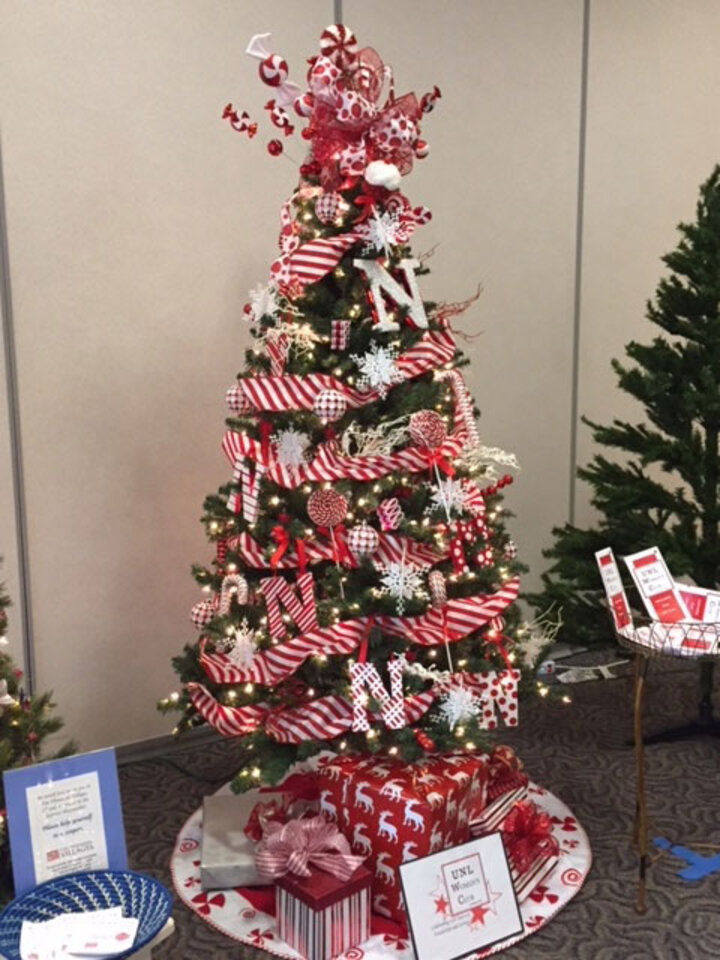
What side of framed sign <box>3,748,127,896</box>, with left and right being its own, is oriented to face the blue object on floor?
left

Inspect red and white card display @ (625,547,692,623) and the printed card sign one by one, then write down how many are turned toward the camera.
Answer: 2

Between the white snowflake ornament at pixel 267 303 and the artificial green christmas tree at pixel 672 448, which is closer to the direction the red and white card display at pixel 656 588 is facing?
the white snowflake ornament

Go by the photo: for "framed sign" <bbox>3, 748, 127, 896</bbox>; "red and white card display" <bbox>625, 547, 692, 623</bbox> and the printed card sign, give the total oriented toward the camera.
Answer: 3

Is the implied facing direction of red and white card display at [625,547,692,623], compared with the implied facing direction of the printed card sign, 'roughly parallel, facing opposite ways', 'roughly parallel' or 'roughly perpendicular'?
roughly parallel

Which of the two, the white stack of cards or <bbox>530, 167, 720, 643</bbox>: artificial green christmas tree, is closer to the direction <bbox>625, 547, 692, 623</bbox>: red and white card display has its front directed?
the white stack of cards

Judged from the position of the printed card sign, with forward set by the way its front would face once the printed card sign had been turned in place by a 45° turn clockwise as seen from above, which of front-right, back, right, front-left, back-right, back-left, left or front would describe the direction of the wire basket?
back

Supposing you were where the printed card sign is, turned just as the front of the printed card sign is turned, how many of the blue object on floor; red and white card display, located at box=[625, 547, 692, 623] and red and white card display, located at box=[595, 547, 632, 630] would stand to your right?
0

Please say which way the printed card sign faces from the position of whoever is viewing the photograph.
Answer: facing the viewer

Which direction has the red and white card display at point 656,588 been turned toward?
toward the camera

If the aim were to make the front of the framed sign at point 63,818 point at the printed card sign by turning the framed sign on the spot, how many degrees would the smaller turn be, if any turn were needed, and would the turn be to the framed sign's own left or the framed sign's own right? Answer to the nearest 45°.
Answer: approximately 90° to the framed sign's own left

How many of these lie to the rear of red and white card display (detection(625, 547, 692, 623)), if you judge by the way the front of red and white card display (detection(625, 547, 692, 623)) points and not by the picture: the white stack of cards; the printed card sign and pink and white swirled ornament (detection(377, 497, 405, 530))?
0
